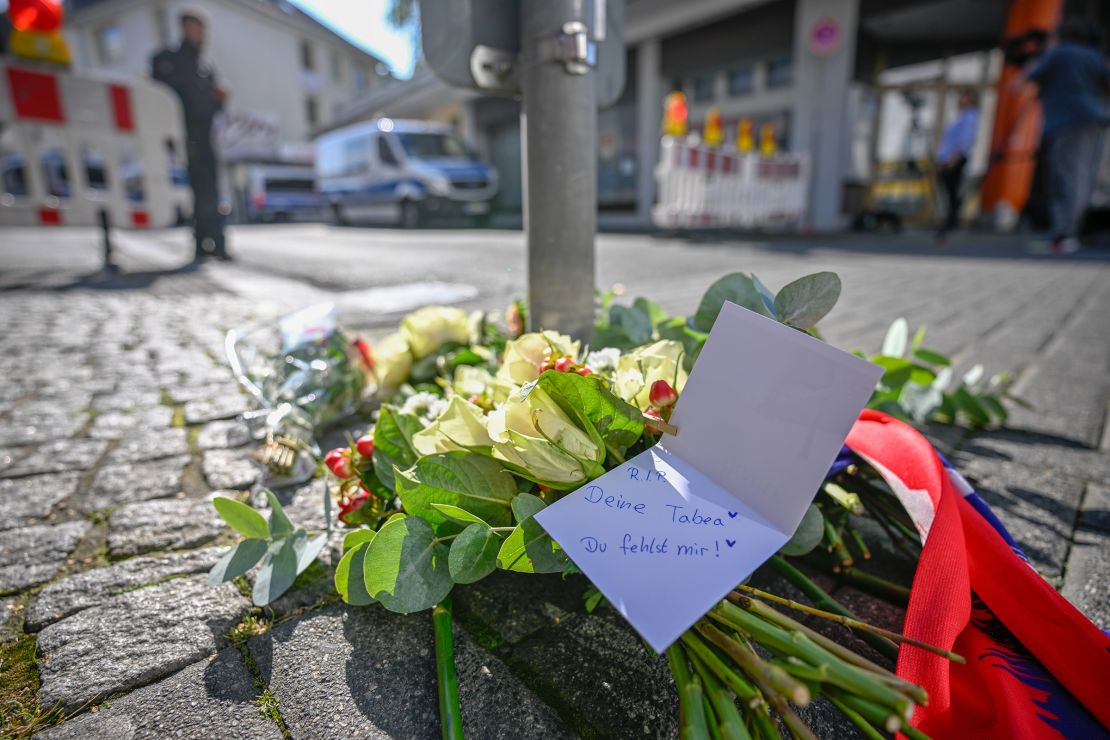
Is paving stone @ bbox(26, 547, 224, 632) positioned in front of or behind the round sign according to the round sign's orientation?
in front

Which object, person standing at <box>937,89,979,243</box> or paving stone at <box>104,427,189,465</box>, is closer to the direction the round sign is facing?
the paving stone

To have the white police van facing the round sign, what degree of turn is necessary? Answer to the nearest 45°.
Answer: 0° — it already faces it

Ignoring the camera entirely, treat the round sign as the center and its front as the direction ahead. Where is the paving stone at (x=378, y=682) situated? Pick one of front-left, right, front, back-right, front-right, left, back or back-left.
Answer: front

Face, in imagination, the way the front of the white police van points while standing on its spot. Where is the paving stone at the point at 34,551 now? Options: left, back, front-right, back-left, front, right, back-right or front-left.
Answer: front-right

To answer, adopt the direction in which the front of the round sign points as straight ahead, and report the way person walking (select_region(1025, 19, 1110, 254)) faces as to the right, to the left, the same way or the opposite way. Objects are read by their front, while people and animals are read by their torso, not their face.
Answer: the opposite way

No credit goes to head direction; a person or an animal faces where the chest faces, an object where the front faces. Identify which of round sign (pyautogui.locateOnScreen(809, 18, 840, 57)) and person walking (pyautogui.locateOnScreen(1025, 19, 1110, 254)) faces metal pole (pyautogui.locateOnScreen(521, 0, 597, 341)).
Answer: the round sign

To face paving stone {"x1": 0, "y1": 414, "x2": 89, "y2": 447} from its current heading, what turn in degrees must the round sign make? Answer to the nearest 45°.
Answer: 0° — it already faces it

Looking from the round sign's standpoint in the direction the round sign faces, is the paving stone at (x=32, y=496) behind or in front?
in front

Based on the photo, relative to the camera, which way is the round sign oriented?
toward the camera

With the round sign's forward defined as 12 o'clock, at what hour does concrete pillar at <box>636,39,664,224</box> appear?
The concrete pillar is roughly at 4 o'clock from the round sign.

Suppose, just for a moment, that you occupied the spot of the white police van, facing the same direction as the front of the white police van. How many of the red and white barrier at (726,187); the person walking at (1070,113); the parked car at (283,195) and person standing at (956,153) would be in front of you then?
3

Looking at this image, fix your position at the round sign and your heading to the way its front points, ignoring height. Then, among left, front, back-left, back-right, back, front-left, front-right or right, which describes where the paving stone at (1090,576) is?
front

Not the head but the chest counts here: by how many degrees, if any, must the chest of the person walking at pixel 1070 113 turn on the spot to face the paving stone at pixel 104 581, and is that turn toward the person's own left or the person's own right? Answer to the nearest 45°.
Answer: approximately 180°

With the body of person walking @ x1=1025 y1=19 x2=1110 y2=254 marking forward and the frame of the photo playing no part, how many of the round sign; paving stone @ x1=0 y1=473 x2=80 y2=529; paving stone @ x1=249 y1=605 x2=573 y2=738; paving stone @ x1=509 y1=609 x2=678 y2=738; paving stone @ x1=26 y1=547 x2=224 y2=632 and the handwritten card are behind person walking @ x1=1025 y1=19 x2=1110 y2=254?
5
